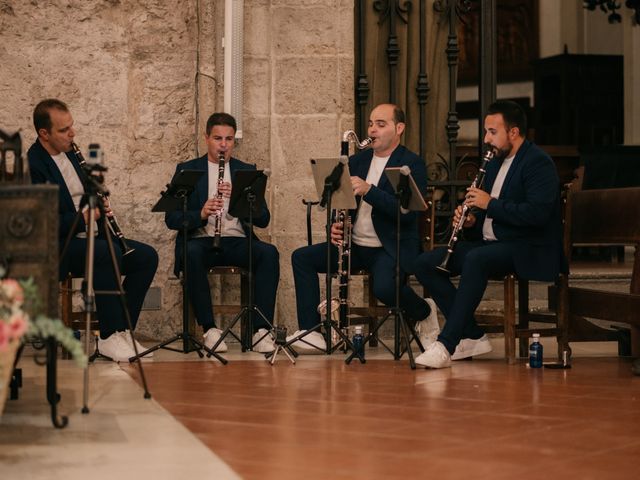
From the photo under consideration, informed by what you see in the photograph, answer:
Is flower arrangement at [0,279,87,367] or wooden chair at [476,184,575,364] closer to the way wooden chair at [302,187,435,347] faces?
the flower arrangement

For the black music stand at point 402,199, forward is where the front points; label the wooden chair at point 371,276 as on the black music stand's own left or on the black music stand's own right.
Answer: on the black music stand's own left

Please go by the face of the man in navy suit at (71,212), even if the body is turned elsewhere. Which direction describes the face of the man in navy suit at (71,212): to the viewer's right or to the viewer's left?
to the viewer's right

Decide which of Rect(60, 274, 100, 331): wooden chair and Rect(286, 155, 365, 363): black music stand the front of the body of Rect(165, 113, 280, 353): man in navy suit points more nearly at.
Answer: the black music stand

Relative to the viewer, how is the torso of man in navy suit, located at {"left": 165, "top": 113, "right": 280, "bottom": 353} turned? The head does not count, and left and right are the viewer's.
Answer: facing the viewer

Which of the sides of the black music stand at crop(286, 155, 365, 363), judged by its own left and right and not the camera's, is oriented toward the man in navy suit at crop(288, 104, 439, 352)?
front

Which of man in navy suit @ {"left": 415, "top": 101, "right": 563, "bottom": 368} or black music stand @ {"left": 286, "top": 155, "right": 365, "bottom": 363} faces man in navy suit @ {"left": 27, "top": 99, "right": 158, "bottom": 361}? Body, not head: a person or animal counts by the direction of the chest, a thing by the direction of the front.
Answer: man in navy suit @ {"left": 415, "top": 101, "right": 563, "bottom": 368}

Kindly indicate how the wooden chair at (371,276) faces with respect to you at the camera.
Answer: facing the viewer and to the left of the viewer

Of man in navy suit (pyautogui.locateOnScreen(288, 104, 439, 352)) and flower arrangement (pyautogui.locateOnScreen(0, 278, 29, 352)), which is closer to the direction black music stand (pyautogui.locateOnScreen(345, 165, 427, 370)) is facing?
the man in navy suit

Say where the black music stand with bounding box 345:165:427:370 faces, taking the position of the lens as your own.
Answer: facing away from the viewer and to the right of the viewer

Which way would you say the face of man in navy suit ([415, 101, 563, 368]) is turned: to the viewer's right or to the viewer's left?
to the viewer's left

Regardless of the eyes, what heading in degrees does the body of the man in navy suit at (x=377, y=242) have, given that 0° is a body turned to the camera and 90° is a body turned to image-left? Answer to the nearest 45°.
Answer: approximately 45°

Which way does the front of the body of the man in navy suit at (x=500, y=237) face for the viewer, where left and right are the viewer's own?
facing to the left of the viewer

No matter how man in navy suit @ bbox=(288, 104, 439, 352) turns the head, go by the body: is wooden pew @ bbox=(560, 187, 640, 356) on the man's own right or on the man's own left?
on the man's own left
